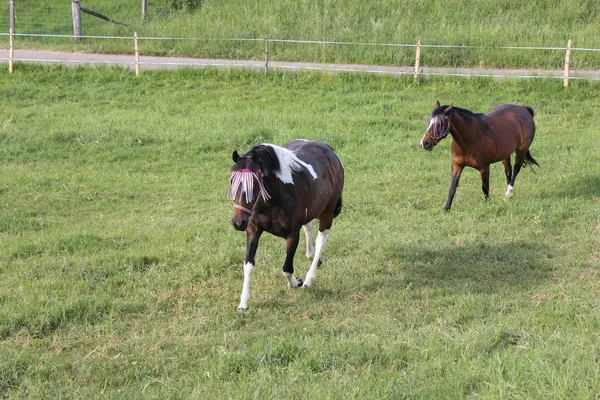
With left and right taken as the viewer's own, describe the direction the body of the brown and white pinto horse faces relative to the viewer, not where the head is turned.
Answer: facing the viewer and to the left of the viewer

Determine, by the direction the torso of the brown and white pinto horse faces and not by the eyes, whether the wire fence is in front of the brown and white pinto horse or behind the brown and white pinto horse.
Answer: behind

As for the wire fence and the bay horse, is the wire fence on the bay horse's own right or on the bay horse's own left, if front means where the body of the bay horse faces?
on the bay horse's own right

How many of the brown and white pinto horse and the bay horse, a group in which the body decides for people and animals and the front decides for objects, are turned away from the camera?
0

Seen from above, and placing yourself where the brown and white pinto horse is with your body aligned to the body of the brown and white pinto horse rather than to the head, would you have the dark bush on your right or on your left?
on your right

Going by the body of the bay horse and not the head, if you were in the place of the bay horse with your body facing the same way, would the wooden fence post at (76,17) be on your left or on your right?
on your right

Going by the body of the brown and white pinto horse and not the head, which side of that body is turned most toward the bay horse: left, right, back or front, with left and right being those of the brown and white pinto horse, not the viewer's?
back

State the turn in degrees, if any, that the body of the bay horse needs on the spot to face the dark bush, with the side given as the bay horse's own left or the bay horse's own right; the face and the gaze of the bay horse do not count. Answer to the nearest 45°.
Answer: approximately 90° to the bay horse's own right
